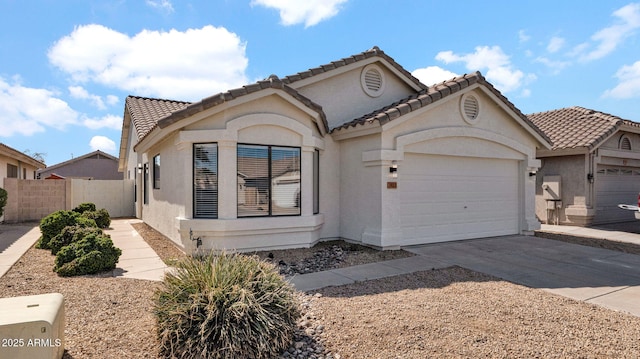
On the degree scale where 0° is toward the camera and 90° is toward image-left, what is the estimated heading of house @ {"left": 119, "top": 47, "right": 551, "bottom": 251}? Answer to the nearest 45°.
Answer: approximately 315°

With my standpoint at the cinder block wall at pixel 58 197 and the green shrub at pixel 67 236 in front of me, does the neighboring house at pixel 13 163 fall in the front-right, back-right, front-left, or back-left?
back-right

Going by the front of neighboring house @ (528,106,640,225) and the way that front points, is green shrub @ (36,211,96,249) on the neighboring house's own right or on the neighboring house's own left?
on the neighboring house's own right

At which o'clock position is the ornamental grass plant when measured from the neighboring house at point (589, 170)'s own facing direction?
The ornamental grass plant is roughly at 2 o'clock from the neighboring house.

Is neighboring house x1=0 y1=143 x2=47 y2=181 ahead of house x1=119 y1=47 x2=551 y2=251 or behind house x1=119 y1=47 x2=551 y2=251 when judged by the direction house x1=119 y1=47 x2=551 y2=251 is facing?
behind

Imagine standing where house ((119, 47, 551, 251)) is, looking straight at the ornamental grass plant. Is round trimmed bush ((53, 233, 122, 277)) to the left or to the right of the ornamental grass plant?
right

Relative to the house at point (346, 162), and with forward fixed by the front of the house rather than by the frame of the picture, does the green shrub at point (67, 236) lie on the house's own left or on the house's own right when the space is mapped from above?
on the house's own right

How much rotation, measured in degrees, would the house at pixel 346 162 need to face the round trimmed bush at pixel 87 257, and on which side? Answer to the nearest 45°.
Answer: approximately 90° to its right

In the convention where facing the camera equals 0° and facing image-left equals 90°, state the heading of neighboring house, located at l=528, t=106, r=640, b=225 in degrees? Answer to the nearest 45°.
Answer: approximately 315°

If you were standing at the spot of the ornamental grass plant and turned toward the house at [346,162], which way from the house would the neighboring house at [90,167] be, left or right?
left

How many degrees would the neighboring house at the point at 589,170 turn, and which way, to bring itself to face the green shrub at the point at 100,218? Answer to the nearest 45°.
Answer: approximately 90° to its right
